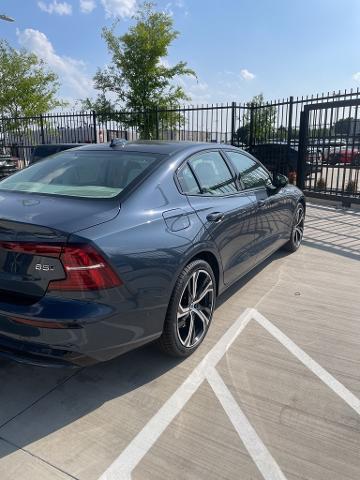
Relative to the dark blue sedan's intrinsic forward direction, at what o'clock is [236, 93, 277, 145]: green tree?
The green tree is roughly at 11 o'clock from the dark blue sedan.

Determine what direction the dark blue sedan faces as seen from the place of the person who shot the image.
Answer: facing away from the viewer and to the right of the viewer

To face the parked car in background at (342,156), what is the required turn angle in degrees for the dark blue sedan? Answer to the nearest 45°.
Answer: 0° — it already faces it

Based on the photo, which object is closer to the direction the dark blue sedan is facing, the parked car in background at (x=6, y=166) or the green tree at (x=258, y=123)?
the green tree

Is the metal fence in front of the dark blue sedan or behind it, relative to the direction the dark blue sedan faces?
in front

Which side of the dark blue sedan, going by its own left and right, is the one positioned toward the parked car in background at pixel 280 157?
front
